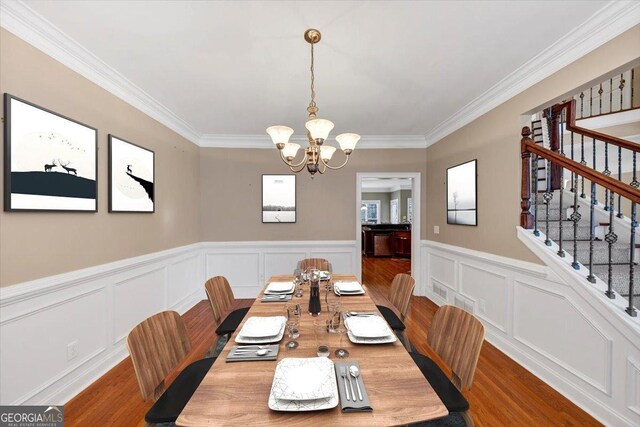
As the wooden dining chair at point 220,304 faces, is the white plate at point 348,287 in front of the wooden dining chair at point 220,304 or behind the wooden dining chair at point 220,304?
in front

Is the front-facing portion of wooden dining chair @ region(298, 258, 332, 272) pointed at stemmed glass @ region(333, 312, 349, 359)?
yes

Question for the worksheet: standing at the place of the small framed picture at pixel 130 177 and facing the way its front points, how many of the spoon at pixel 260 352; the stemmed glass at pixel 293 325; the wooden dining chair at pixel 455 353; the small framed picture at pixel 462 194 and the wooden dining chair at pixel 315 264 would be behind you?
0

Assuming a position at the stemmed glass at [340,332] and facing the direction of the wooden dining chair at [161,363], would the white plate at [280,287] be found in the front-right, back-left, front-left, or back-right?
front-right

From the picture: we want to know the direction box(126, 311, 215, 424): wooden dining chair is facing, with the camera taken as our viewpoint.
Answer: facing the viewer and to the right of the viewer

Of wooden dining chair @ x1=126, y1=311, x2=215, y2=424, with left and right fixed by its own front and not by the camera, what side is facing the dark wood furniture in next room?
left

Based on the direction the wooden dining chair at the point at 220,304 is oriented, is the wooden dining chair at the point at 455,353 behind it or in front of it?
in front

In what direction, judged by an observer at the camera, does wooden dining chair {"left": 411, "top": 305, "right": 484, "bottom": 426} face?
facing the viewer and to the left of the viewer

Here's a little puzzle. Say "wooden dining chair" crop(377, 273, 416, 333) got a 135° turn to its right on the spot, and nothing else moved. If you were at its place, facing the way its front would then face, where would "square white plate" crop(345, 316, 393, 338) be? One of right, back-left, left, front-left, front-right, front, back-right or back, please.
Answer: back

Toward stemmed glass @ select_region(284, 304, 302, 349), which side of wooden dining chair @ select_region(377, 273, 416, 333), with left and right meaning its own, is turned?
front

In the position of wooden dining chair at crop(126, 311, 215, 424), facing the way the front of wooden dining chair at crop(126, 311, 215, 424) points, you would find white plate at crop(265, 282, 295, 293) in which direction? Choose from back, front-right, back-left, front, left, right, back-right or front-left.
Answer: left

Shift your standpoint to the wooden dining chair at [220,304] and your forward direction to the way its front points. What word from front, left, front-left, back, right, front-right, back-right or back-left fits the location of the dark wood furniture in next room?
left

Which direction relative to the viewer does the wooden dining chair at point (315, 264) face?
toward the camera

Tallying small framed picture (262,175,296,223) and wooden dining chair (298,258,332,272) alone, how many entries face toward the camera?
2

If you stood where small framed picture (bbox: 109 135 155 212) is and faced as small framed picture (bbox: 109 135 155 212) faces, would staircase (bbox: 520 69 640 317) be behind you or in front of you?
in front

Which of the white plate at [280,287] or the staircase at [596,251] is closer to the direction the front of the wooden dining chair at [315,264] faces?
the white plate

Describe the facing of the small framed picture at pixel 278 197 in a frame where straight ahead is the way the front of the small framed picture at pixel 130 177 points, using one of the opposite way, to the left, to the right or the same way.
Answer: to the right

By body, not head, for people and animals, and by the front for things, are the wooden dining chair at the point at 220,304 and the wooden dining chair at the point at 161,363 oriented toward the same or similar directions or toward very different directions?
same or similar directions

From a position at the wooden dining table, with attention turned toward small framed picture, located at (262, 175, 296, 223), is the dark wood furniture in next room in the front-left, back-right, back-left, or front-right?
front-right

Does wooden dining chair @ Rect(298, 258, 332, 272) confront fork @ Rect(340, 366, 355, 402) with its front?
yes

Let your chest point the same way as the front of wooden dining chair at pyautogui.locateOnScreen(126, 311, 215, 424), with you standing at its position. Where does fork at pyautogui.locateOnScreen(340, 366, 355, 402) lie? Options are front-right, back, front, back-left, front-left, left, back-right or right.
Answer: front

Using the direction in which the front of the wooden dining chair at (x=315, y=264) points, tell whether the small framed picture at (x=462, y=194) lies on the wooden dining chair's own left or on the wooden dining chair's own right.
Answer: on the wooden dining chair's own left
